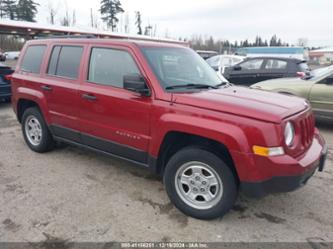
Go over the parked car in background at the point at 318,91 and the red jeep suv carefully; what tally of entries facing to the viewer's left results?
1

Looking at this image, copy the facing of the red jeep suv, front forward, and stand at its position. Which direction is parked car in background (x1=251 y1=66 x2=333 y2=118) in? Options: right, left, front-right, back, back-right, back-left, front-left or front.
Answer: left

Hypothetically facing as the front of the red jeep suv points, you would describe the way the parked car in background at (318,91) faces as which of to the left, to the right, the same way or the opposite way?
the opposite way

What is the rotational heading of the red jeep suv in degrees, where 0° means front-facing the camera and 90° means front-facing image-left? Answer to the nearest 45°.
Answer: approximately 315°

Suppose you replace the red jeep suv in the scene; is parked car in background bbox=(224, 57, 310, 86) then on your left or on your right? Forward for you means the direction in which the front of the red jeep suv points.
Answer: on your left

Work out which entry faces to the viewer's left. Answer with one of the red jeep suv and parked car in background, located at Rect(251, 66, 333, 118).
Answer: the parked car in background

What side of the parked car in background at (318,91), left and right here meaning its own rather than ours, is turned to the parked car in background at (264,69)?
right

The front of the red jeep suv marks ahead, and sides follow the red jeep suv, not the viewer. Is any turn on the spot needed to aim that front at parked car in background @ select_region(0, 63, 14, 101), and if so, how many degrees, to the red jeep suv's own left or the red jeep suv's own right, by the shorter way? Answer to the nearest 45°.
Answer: approximately 180°

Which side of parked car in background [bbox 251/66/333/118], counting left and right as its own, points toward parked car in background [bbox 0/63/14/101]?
front

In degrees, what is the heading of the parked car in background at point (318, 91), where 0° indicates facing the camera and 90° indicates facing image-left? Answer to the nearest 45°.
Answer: approximately 90°
